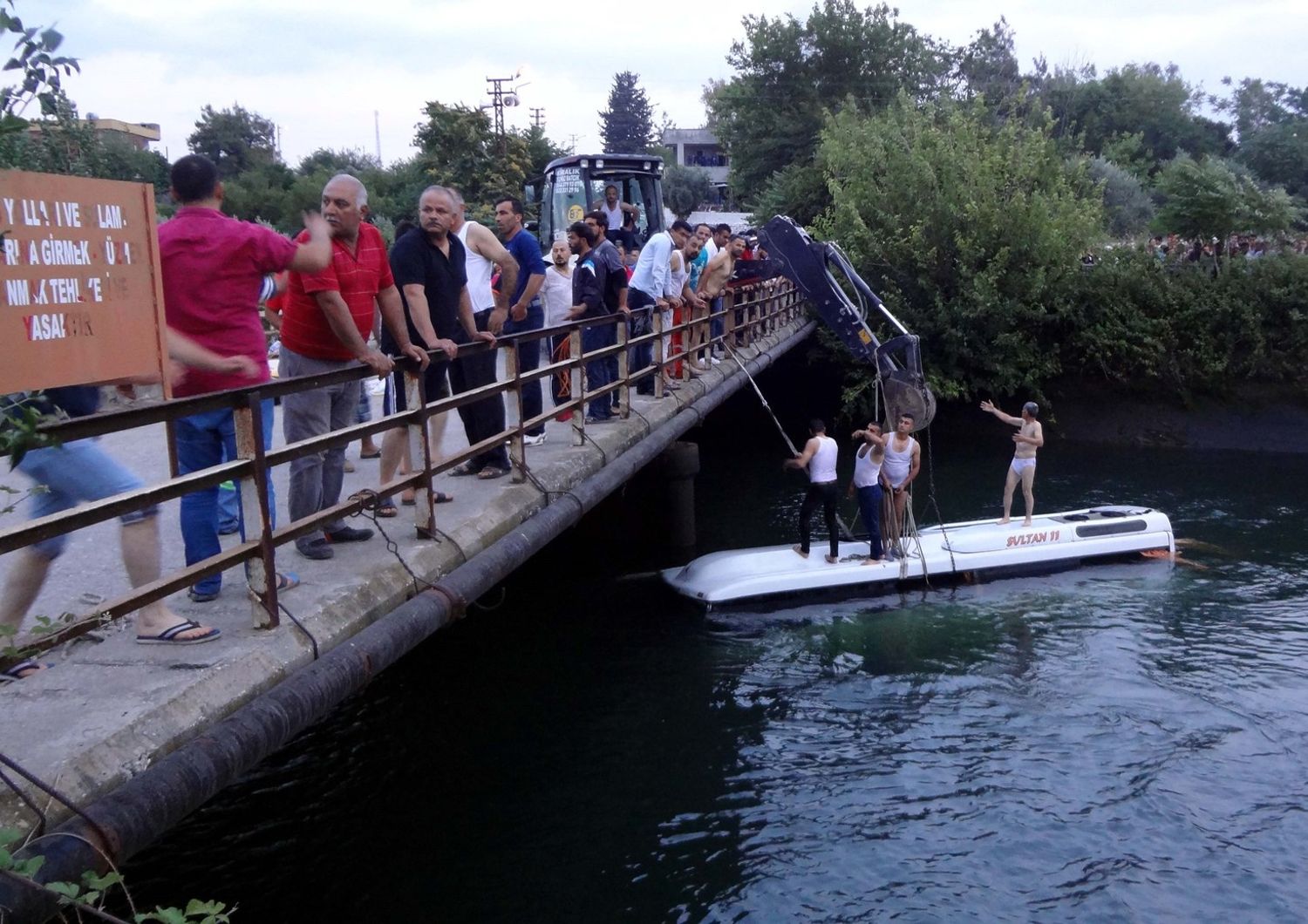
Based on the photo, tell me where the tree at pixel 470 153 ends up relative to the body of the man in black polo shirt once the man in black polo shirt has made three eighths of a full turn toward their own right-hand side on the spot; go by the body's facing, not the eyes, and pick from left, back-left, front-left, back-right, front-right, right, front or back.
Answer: right

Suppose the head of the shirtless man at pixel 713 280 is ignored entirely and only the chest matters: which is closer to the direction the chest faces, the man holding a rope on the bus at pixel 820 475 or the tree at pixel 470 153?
the man holding a rope on the bus

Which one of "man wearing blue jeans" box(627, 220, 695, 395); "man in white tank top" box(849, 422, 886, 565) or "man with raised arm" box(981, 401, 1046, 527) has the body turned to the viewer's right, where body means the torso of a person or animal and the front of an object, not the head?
the man wearing blue jeans

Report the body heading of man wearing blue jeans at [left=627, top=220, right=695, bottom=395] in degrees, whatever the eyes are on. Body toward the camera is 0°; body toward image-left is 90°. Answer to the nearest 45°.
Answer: approximately 270°

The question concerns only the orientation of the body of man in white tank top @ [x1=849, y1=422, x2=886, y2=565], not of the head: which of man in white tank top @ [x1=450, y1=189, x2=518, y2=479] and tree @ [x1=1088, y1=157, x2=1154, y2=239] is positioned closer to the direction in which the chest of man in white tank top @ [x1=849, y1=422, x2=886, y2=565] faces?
the man in white tank top

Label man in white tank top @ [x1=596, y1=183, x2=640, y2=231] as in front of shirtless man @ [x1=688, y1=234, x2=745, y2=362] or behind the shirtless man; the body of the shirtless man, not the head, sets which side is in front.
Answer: behind

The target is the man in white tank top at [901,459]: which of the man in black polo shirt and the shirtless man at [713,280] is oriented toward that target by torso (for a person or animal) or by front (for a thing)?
the shirtless man

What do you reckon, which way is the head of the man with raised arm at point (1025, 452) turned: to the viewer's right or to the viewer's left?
to the viewer's left

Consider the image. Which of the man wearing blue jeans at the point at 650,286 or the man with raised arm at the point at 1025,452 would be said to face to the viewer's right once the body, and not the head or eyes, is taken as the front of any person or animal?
the man wearing blue jeans
